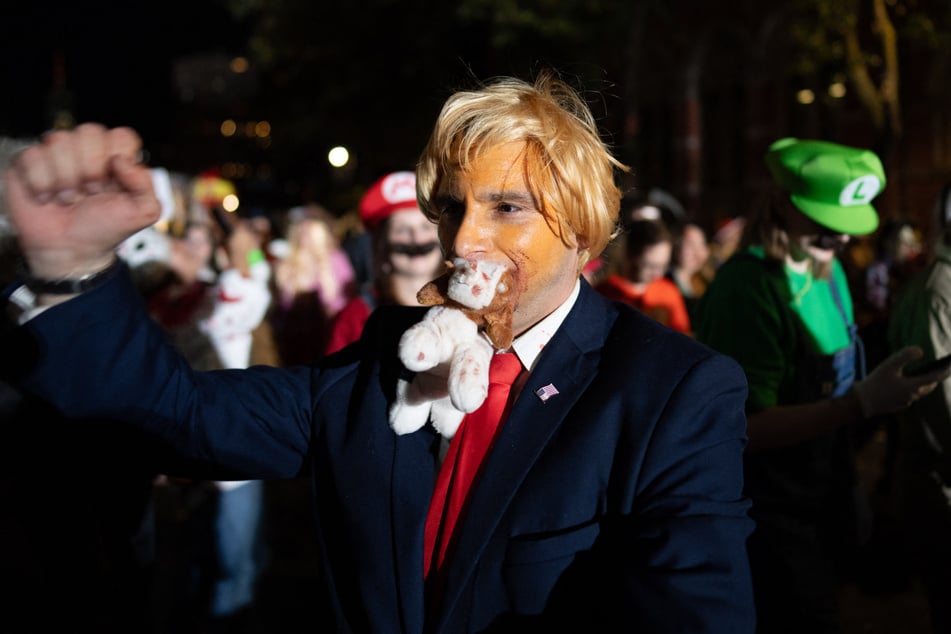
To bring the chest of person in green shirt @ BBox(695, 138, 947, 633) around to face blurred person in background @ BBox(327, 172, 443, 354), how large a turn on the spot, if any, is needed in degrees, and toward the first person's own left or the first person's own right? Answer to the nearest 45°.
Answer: approximately 135° to the first person's own right

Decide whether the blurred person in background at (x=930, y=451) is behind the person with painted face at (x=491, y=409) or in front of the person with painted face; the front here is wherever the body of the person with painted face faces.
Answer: behind

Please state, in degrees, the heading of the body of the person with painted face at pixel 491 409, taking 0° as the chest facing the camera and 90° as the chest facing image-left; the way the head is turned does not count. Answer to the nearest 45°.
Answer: approximately 45°

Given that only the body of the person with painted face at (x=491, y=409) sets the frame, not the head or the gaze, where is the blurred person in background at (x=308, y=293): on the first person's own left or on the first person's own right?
on the first person's own right

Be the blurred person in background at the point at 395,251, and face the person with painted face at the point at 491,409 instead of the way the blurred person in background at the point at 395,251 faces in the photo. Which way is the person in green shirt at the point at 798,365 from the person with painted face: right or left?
left

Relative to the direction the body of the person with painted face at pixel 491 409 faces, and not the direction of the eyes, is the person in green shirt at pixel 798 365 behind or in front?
behind

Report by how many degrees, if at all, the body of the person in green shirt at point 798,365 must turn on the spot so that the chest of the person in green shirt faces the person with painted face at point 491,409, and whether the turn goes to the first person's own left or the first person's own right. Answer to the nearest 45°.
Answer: approximately 45° to the first person's own right
